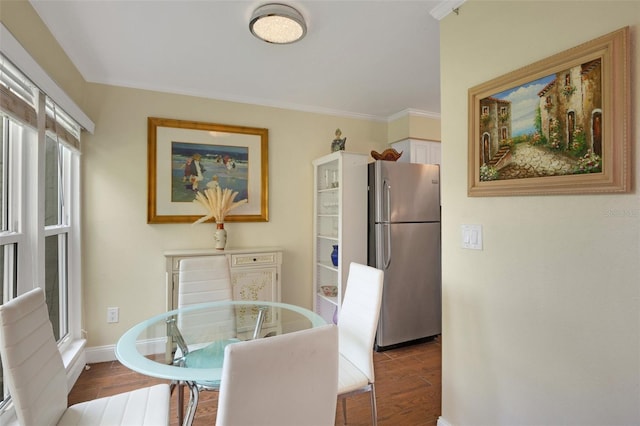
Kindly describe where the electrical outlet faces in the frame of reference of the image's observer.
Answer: facing the viewer

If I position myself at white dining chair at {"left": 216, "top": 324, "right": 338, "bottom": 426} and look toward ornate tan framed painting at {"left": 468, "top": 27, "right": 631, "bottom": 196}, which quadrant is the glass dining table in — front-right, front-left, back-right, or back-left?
back-left

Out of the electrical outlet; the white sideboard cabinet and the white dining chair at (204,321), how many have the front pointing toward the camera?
3

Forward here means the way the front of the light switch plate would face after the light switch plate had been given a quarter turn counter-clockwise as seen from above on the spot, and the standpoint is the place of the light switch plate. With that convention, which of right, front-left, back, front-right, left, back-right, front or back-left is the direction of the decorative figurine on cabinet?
back

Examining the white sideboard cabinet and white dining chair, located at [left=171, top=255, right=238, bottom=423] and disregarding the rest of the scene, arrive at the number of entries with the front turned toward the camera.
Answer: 2

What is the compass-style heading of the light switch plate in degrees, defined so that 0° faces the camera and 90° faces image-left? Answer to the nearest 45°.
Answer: approximately 45°

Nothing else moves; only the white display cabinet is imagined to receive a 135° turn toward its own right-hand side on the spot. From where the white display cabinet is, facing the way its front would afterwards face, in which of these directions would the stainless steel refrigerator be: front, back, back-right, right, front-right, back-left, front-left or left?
right

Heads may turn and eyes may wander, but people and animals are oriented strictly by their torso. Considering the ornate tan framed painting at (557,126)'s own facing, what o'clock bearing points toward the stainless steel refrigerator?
The stainless steel refrigerator is roughly at 3 o'clock from the ornate tan framed painting.

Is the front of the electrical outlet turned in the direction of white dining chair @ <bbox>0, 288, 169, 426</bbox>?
yes

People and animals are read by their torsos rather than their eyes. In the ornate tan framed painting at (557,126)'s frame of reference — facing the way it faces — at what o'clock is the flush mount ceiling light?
The flush mount ceiling light is roughly at 1 o'clock from the ornate tan framed painting.

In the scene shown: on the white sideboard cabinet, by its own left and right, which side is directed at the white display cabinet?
left

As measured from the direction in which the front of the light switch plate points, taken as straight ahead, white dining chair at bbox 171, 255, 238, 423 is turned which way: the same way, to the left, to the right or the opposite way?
to the left

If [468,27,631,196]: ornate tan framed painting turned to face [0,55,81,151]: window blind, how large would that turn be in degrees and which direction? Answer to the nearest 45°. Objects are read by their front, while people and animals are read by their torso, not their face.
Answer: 0° — it already faces it

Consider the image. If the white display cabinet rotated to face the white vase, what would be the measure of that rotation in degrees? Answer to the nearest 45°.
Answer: approximately 45° to its right

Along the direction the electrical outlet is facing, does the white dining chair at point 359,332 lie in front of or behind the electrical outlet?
in front

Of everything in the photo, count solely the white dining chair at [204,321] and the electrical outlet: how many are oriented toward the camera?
2
